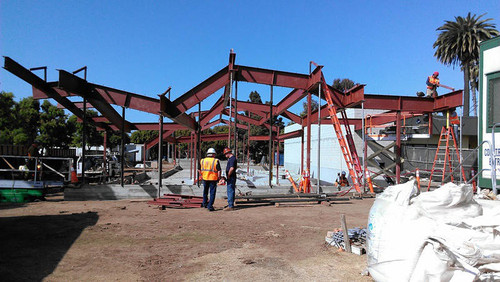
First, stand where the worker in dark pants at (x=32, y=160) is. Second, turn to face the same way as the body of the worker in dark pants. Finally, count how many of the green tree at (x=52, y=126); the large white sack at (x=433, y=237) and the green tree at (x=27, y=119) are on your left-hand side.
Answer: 2

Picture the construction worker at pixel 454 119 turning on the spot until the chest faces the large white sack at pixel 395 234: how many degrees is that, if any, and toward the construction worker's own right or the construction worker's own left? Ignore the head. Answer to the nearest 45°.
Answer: approximately 90° to the construction worker's own left

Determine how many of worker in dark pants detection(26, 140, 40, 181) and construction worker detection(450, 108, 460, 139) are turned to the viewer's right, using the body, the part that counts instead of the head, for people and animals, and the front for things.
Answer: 1

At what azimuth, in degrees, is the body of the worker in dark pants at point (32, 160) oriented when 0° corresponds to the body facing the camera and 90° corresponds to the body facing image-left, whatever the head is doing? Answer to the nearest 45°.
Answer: approximately 270°

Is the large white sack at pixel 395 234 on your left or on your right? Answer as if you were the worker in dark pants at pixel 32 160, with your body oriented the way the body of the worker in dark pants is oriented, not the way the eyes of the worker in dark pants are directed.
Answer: on your right
